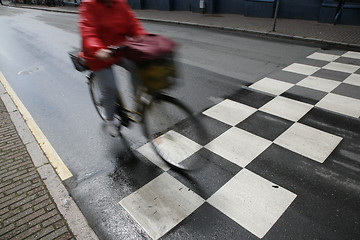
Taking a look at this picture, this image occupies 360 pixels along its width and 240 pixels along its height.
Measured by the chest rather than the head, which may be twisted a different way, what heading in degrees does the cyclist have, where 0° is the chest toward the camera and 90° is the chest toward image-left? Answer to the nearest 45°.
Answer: approximately 315°
